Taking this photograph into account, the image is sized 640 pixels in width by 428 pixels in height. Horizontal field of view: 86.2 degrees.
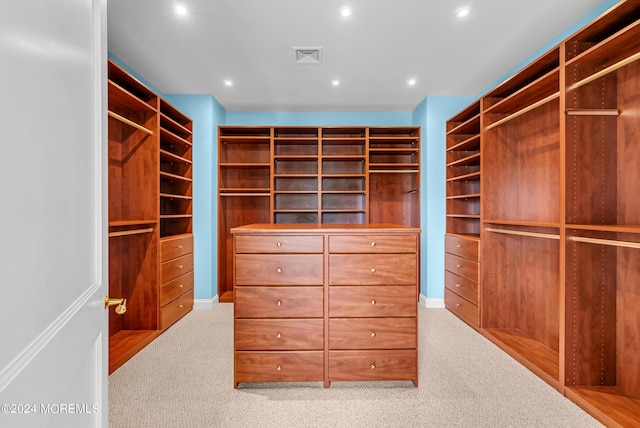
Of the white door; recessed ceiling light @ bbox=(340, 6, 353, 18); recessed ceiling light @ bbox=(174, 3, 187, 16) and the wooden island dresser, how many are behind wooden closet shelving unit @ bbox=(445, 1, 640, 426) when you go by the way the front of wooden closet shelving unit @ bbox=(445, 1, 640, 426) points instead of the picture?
0

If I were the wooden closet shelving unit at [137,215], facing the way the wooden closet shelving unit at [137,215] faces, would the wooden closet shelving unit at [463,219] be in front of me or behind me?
in front

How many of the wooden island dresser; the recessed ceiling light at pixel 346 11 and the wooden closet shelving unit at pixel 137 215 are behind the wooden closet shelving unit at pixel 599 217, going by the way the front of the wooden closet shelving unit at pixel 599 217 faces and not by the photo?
0

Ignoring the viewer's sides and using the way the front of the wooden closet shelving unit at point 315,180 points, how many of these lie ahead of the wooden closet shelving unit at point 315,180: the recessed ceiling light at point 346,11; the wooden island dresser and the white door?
3

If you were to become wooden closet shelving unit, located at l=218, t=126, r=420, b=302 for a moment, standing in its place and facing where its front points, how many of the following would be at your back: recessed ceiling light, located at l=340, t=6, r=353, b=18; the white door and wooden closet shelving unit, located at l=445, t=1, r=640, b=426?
0

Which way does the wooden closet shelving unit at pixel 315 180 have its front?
toward the camera

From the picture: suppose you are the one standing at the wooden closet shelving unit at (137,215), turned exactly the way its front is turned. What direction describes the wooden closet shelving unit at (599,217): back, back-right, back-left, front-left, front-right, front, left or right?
front

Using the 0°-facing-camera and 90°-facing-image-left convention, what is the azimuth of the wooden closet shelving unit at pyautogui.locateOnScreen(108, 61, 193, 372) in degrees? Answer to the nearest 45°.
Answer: approximately 315°

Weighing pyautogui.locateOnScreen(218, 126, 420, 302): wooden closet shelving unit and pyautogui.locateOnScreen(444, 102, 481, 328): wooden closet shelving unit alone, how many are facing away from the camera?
0

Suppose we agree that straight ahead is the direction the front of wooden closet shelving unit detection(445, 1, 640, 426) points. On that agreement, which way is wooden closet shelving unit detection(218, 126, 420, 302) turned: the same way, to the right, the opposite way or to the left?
to the left

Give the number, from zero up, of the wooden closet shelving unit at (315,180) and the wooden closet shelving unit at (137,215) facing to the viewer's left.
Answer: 0

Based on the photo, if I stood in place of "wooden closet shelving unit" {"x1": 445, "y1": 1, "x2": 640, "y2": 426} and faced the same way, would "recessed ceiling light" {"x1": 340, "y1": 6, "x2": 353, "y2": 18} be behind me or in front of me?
in front

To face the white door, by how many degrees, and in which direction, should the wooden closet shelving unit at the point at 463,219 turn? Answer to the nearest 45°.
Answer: approximately 45° to its left

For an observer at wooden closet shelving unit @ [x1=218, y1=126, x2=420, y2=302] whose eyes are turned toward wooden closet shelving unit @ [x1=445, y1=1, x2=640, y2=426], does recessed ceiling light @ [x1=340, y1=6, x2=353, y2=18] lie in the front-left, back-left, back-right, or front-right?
front-right

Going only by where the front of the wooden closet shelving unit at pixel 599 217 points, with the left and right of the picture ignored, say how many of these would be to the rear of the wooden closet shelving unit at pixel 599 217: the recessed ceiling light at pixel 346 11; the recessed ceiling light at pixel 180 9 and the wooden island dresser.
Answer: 0

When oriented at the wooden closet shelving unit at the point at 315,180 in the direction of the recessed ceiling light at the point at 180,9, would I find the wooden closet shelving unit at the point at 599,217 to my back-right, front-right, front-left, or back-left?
front-left

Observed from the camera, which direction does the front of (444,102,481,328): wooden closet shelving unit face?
facing the viewer and to the left of the viewer

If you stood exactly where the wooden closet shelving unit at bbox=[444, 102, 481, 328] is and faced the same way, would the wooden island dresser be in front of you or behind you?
in front

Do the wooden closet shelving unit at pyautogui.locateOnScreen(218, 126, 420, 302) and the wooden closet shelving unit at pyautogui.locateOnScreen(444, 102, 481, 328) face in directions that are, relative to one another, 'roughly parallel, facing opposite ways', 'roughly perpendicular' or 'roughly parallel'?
roughly perpendicular

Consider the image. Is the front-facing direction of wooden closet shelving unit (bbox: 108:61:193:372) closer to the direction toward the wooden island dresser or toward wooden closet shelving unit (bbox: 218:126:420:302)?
the wooden island dresser
